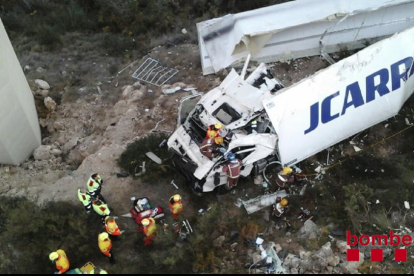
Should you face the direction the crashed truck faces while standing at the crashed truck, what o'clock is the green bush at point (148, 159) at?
The green bush is roughly at 1 o'clock from the crashed truck.

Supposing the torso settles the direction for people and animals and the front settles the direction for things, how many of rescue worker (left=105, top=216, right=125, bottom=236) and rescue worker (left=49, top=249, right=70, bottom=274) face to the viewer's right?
1

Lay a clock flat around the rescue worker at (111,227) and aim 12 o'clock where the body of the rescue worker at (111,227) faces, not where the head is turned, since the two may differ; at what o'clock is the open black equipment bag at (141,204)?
the open black equipment bag at (141,204) is roughly at 11 o'clock from the rescue worker at (111,227).

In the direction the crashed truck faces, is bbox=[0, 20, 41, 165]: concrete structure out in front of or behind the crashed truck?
in front

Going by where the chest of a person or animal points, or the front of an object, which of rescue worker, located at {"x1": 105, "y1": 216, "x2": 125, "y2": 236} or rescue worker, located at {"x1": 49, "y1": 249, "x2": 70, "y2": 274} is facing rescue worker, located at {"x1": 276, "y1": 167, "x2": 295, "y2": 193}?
rescue worker, located at {"x1": 105, "y1": 216, "x2": 125, "y2": 236}

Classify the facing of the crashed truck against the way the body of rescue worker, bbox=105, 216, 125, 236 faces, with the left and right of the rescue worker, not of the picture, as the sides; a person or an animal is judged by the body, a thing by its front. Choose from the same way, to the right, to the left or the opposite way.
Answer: the opposite way

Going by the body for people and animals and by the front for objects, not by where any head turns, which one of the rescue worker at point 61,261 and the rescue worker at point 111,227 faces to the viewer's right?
the rescue worker at point 111,227

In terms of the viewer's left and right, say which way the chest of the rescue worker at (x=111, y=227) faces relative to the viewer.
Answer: facing to the right of the viewer

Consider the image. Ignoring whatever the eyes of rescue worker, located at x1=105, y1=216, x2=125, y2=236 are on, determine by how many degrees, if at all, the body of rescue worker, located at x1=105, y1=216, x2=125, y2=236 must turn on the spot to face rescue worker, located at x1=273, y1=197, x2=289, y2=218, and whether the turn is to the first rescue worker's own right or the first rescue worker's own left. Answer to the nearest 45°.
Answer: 0° — they already face them

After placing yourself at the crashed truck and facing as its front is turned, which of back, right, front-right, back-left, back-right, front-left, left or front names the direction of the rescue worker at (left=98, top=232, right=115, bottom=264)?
front

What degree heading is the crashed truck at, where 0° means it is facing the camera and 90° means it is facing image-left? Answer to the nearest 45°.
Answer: approximately 45°
